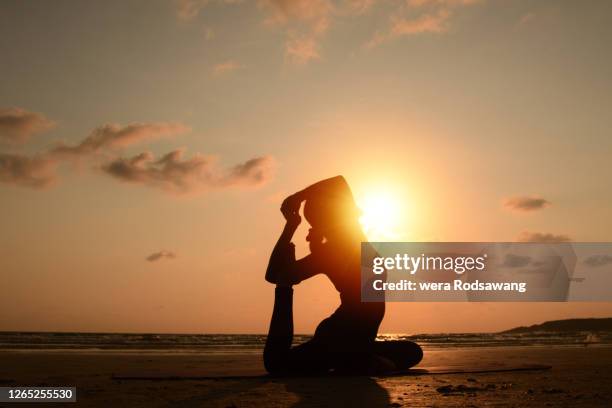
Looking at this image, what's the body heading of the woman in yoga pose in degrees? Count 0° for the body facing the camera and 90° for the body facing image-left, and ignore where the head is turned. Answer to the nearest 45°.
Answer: approximately 270°
